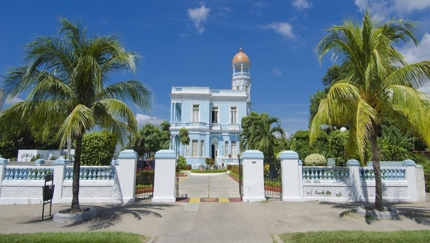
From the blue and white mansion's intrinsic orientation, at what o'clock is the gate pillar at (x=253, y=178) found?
The gate pillar is roughly at 12 o'clock from the blue and white mansion.

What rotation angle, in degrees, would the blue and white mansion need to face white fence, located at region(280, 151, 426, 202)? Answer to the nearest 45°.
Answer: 0° — it already faces it

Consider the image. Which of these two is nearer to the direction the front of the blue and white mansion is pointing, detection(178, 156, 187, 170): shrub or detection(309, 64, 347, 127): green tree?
the shrub

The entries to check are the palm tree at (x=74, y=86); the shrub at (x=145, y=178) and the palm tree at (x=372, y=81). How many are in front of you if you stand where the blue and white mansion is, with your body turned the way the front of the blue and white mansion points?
3

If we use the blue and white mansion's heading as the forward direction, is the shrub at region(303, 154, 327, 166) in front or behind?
in front

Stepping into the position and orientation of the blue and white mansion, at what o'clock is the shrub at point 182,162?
The shrub is roughly at 1 o'clock from the blue and white mansion.

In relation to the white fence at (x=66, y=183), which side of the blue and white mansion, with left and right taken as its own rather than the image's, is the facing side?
front

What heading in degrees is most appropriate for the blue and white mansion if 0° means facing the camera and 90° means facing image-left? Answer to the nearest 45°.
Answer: approximately 0°

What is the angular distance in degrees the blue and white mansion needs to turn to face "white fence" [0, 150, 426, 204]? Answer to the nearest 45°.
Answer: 0° — it already faces it

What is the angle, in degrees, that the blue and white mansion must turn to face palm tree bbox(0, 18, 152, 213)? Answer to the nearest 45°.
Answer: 0° — it already faces it

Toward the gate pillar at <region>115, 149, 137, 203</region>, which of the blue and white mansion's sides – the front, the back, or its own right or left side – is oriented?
front
